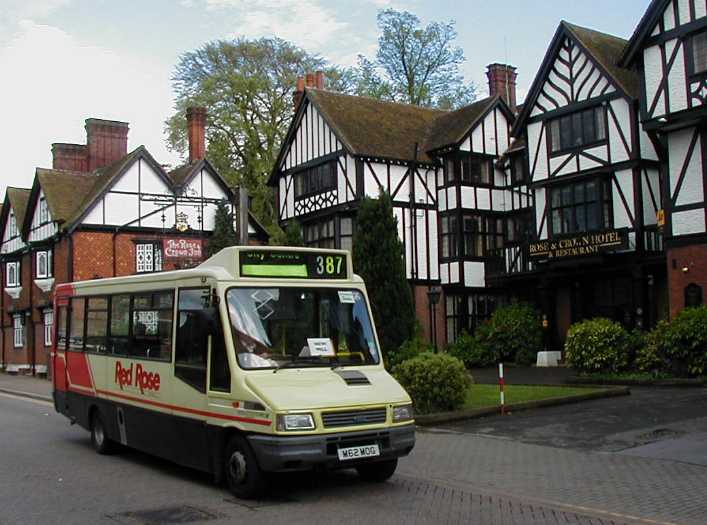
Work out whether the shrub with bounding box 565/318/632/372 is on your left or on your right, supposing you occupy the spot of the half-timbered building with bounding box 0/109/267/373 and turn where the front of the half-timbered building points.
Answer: on your left

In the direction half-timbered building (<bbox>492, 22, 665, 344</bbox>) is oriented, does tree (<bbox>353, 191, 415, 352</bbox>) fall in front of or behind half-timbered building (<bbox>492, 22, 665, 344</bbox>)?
in front

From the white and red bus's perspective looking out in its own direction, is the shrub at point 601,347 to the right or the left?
on its left

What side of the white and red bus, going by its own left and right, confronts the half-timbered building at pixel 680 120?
left

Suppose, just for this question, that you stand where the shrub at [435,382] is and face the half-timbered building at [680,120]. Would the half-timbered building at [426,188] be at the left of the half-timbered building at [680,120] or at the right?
left

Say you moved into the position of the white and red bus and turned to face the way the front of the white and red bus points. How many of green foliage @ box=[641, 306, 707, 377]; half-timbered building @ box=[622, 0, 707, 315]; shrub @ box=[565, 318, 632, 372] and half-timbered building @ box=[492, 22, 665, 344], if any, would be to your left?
4

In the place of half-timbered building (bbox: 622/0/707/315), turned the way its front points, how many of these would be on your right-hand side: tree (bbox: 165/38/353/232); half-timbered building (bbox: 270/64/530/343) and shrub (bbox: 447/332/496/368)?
3

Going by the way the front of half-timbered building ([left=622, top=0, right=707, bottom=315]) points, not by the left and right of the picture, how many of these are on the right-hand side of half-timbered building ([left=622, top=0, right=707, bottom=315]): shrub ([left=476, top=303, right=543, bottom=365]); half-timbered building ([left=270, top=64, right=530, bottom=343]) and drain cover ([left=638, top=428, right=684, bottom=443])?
2

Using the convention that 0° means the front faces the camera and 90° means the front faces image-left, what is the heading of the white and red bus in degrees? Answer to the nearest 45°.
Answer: approximately 315°

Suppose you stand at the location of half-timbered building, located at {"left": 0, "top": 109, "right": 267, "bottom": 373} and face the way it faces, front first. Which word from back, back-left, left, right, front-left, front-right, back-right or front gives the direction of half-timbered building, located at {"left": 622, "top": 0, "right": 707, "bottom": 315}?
left

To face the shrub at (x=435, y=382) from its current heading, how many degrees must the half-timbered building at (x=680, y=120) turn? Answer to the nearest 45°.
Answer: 0° — it already faces it

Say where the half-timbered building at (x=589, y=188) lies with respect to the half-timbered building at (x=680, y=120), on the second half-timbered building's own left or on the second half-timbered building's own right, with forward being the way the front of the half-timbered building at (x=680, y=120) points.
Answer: on the second half-timbered building's own right

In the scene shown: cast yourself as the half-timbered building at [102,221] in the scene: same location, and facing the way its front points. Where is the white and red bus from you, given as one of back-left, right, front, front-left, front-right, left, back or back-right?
front-left
